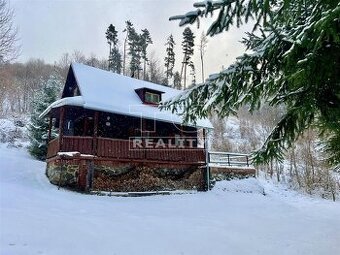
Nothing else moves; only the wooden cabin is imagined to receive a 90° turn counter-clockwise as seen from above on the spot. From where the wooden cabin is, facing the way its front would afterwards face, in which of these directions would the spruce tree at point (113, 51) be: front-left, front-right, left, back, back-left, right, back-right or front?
left

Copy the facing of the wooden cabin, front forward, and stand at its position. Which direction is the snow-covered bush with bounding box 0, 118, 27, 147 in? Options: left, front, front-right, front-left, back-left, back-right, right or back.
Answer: back-right

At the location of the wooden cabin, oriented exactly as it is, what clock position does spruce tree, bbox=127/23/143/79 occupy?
The spruce tree is roughly at 6 o'clock from the wooden cabin.

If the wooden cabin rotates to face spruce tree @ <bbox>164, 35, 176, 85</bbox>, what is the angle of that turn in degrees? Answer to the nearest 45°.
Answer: approximately 180°

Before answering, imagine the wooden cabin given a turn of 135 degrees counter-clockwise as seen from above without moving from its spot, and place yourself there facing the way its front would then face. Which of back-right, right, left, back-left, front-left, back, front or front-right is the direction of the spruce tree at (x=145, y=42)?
front-left

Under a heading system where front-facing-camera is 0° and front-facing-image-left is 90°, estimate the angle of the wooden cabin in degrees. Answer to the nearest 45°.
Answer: approximately 0°

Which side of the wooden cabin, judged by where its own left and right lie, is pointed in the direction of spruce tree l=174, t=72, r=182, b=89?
back

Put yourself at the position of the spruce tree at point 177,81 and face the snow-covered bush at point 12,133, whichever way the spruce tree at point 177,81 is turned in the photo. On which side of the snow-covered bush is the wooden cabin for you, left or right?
left
